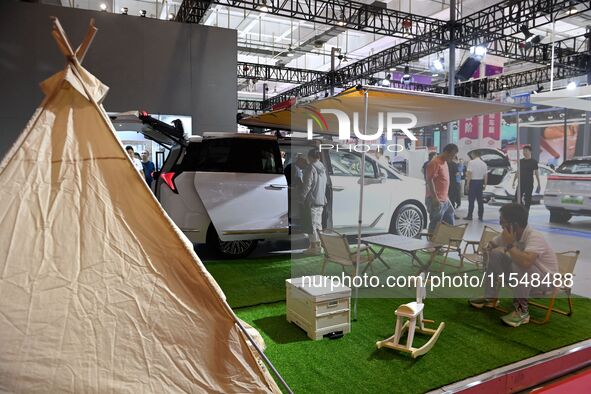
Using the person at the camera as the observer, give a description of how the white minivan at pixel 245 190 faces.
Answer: facing away from the viewer and to the right of the viewer

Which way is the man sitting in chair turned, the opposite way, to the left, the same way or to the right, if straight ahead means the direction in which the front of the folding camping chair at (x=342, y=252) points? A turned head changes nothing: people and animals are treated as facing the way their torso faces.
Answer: the opposite way

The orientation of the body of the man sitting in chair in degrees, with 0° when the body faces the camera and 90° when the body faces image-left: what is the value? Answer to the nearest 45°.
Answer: approximately 45°

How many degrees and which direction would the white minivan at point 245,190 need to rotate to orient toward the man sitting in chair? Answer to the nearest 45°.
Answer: approximately 90° to its right

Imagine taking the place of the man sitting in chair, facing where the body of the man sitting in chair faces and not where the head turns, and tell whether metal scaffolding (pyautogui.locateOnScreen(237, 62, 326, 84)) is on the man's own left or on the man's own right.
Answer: on the man's own right

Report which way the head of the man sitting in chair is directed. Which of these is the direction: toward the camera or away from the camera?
toward the camera

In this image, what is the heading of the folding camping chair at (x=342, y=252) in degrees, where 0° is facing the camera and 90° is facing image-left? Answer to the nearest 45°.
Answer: approximately 225°
